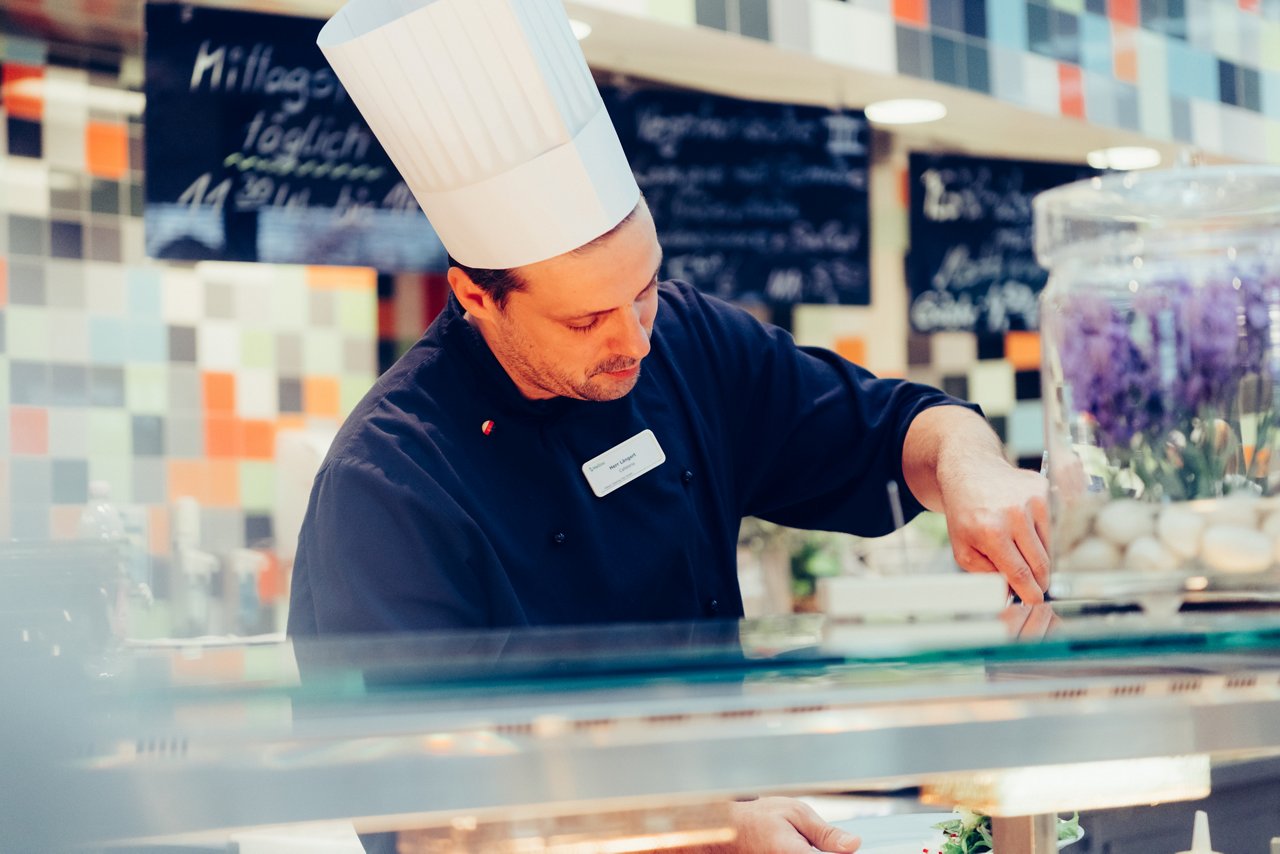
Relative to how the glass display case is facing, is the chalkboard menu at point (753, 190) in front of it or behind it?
behind

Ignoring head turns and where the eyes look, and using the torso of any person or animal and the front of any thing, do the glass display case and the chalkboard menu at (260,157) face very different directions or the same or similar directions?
same or similar directions

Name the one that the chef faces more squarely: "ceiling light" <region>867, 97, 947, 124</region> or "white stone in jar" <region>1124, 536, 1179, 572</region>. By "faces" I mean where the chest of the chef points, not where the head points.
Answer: the white stone in jar

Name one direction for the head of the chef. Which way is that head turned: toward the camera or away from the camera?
toward the camera

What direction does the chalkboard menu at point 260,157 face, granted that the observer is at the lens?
facing the viewer

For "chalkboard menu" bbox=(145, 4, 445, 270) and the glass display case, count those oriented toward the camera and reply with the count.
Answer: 2

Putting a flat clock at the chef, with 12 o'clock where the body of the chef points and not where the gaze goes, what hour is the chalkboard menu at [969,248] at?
The chalkboard menu is roughly at 8 o'clock from the chef.

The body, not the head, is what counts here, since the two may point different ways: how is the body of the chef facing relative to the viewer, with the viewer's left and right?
facing the viewer and to the right of the viewer

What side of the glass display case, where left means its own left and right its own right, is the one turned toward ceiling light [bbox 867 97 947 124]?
back
